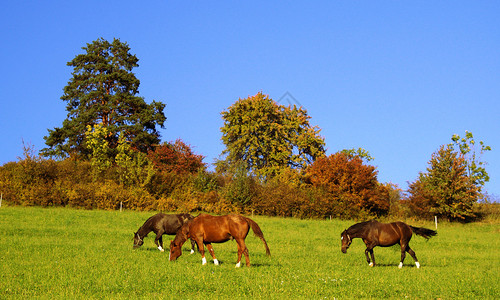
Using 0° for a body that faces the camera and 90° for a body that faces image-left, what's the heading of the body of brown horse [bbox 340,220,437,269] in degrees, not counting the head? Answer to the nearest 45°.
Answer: approximately 90°

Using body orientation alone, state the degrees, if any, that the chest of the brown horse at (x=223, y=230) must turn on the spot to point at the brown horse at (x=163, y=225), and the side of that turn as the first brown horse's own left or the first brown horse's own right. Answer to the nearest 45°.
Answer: approximately 45° to the first brown horse's own right

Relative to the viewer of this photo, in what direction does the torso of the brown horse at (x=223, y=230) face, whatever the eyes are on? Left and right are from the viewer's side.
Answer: facing to the left of the viewer

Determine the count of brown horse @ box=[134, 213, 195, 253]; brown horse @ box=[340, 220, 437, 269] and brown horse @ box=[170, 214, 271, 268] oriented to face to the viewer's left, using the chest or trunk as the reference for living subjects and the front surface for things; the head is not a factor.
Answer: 3

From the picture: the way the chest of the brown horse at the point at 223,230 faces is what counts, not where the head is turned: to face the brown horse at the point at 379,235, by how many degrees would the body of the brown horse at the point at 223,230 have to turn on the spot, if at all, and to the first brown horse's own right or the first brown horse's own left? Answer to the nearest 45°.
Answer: approximately 180°

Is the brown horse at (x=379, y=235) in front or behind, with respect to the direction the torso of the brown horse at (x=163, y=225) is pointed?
behind

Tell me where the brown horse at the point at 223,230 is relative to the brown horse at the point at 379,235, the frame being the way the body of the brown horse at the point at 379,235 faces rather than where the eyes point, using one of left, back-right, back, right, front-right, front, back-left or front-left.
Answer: front-left

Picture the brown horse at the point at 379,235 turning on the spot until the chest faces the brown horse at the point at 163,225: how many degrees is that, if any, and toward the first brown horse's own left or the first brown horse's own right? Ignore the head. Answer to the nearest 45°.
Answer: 0° — it already faces it

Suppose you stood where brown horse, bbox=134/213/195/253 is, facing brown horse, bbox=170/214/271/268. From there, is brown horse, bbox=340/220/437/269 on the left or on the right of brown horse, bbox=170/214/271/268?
left

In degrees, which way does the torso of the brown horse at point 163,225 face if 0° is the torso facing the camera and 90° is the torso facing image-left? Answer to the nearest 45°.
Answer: approximately 90°
